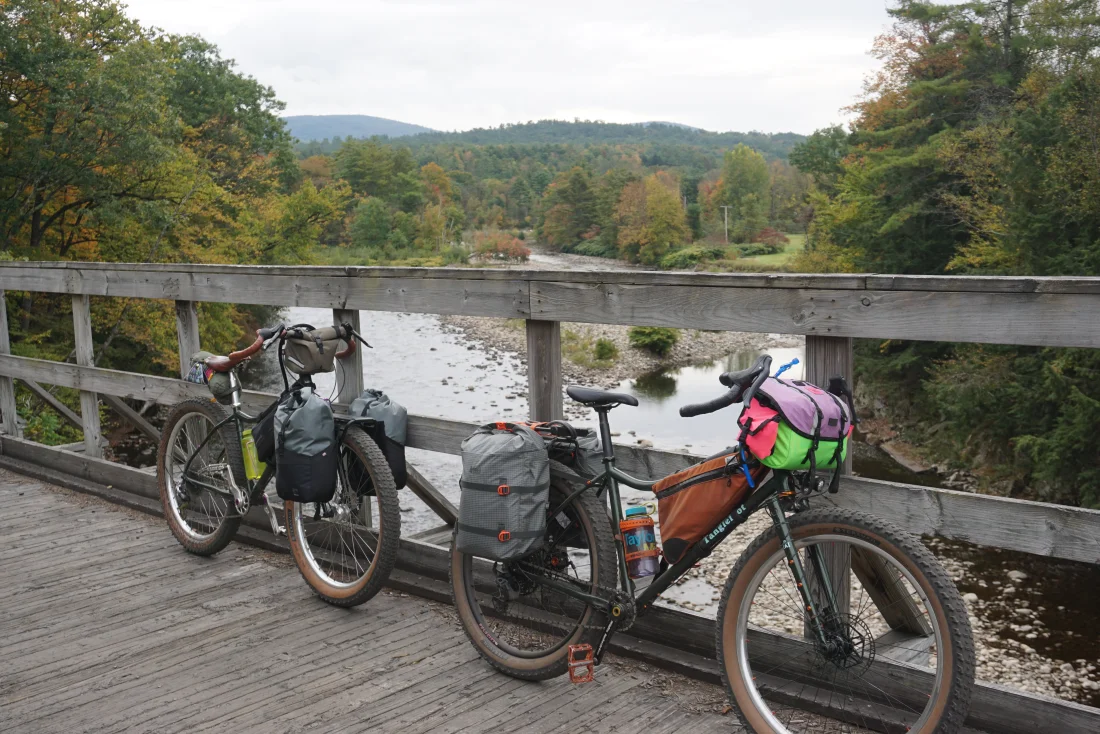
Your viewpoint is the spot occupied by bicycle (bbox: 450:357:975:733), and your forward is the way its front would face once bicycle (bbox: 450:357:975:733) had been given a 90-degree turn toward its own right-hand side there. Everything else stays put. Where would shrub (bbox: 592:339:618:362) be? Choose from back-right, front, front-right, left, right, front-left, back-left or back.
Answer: back-right

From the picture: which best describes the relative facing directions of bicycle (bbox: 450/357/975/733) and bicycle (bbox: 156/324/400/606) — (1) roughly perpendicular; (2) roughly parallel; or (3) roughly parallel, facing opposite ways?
roughly parallel

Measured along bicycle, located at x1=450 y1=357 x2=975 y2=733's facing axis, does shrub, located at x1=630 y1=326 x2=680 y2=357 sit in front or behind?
behind

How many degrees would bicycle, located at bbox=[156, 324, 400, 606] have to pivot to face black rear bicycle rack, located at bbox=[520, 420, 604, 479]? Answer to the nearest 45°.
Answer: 0° — it already faces it

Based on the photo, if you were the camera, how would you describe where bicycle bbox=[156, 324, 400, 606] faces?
facing the viewer and to the right of the viewer

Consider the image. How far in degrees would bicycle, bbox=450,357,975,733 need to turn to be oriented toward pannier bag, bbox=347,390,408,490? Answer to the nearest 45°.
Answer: approximately 180°

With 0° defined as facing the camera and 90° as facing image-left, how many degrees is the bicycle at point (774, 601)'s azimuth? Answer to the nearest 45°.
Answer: approximately 315°

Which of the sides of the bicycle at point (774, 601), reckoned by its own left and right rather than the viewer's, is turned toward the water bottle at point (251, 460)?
back
